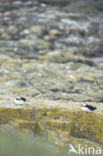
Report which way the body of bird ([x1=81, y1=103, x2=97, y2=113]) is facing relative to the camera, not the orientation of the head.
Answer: to the viewer's left

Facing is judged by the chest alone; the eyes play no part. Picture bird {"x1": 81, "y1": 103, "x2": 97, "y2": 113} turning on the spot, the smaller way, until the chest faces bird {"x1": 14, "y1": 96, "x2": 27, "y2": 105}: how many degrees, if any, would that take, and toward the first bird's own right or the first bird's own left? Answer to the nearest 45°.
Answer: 0° — it already faces it

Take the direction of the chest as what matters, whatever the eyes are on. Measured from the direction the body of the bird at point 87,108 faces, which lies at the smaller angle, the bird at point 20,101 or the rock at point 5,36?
the bird

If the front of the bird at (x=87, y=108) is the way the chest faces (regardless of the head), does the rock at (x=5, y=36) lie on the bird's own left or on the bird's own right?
on the bird's own right
